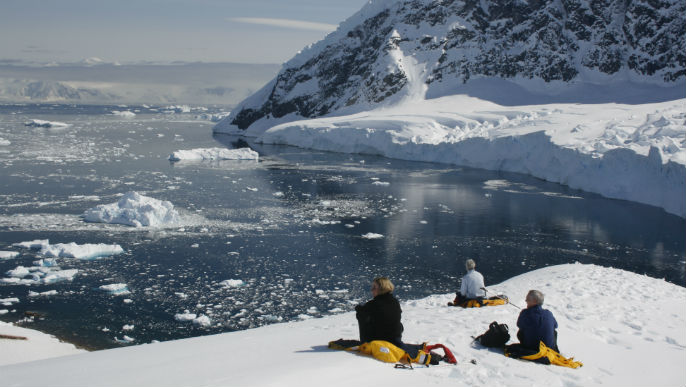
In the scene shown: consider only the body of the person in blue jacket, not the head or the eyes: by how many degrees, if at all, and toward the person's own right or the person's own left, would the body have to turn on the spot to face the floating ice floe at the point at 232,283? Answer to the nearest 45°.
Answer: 0° — they already face it

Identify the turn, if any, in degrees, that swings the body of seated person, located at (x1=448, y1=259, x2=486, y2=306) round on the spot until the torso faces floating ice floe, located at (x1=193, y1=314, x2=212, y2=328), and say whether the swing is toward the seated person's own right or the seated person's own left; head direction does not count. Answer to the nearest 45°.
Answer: approximately 45° to the seated person's own left

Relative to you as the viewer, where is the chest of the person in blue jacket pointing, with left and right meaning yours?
facing away from the viewer and to the left of the viewer

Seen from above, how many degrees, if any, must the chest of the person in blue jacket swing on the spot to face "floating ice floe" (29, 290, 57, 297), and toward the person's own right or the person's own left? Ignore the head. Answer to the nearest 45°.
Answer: approximately 45° to the person's own left

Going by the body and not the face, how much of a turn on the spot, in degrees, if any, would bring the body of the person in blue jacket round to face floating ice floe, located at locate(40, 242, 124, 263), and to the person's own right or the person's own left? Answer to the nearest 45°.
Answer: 0° — they already face it

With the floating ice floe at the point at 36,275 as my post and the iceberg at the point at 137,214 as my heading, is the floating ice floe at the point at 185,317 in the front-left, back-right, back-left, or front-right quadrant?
back-right

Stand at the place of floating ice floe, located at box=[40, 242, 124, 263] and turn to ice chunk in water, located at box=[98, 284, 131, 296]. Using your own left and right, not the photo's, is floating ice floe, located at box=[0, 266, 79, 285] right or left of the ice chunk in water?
right

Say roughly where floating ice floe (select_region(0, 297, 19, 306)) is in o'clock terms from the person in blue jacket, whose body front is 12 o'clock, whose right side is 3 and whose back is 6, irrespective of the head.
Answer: The floating ice floe is roughly at 11 o'clock from the person in blue jacket.

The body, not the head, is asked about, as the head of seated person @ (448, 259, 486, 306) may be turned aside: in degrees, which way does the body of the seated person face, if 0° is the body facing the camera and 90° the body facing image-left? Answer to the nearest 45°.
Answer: approximately 135°

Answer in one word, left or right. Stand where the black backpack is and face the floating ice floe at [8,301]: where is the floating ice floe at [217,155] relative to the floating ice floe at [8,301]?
right

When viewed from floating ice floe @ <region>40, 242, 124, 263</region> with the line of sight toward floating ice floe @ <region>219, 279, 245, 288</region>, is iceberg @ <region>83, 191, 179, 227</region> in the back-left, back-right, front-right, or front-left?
back-left
